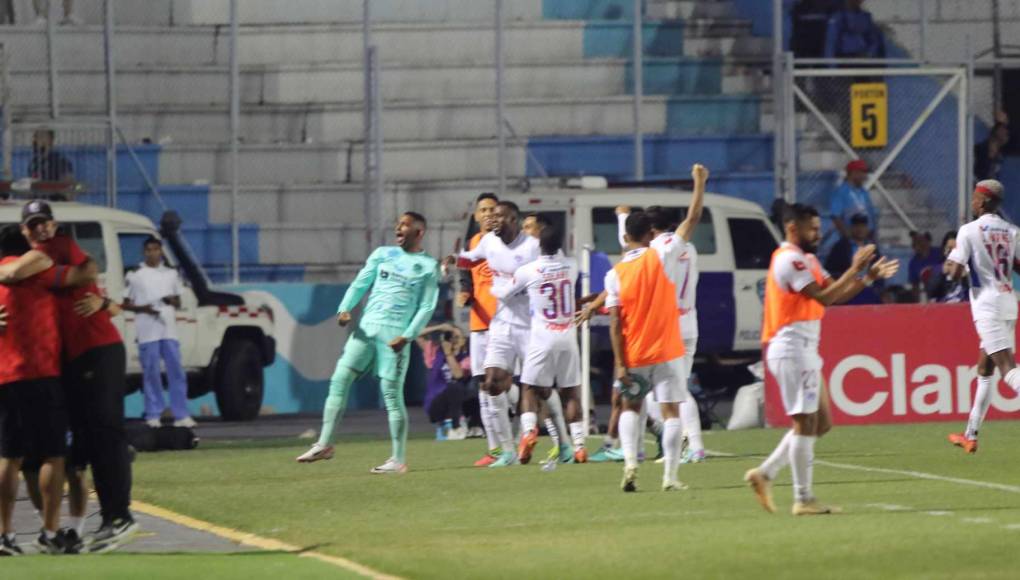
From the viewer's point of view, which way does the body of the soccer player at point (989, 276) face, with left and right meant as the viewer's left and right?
facing away from the viewer and to the left of the viewer

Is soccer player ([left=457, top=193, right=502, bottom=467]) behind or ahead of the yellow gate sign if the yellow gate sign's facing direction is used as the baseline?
ahead

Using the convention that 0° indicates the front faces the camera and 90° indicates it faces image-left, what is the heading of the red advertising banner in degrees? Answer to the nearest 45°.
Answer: approximately 0°

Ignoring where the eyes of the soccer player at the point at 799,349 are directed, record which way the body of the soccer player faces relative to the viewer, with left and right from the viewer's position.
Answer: facing to the right of the viewer

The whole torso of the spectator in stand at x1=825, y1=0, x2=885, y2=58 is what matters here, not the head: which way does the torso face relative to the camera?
toward the camera

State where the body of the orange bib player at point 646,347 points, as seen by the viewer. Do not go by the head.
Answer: away from the camera

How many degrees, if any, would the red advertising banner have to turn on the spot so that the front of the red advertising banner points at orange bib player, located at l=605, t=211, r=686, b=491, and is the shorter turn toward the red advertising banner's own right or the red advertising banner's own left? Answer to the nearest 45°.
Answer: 0° — it already faces them

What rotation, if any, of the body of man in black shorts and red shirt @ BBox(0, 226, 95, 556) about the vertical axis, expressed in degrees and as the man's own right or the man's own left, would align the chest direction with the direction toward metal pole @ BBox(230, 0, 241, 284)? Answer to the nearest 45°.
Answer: approximately 45° to the man's own left

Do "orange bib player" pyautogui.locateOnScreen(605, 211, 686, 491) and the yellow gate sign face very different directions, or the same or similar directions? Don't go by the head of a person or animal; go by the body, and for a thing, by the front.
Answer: very different directions

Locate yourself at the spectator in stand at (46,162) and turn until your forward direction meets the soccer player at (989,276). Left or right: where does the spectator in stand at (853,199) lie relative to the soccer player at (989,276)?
left

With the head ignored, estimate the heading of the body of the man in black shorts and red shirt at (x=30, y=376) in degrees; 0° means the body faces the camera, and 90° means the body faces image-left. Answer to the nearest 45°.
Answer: approximately 225°

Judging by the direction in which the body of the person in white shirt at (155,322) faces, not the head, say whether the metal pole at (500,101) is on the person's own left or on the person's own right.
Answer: on the person's own left
